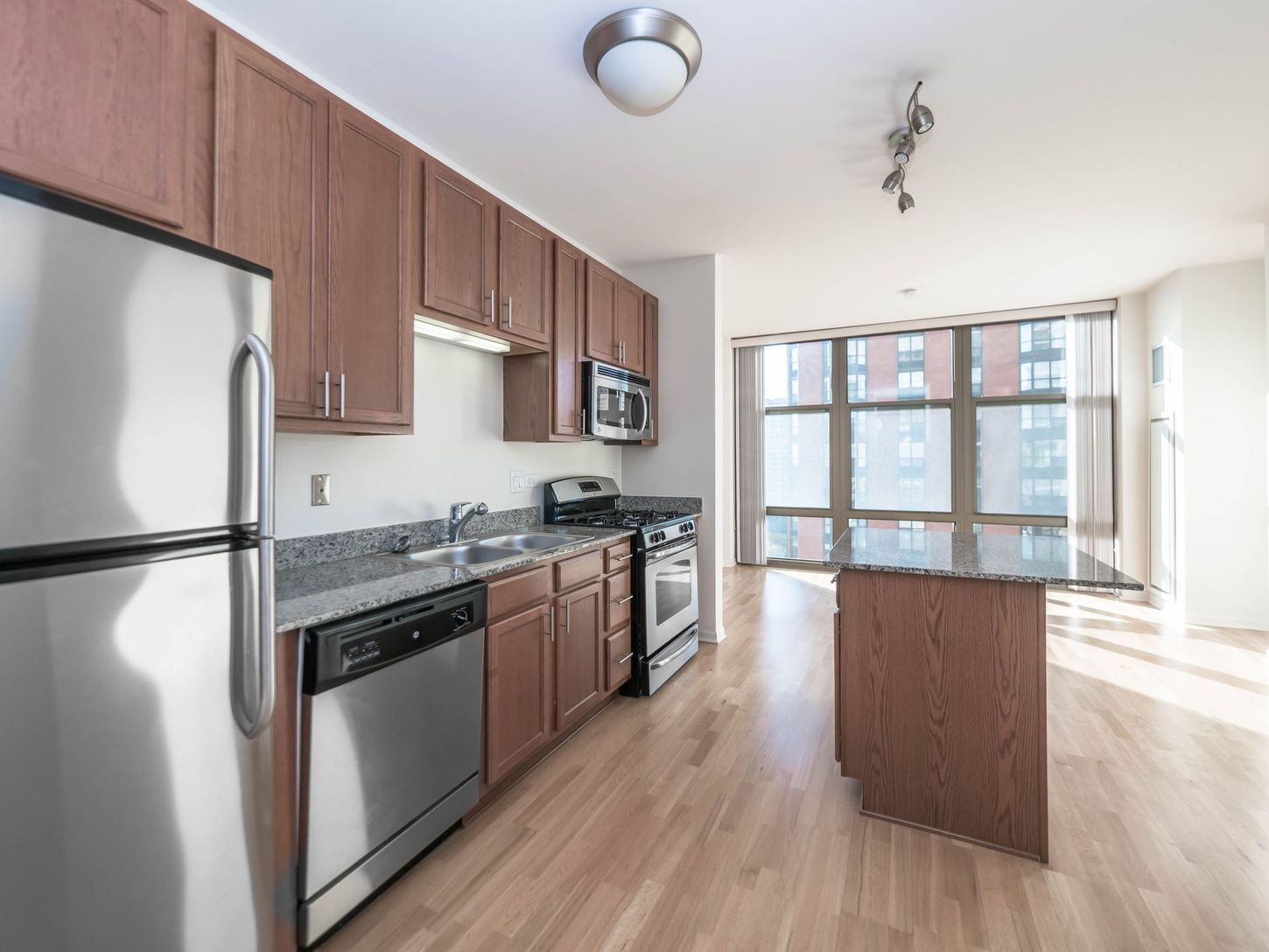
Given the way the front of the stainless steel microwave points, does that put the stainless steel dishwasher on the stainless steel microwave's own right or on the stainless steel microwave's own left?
on the stainless steel microwave's own right

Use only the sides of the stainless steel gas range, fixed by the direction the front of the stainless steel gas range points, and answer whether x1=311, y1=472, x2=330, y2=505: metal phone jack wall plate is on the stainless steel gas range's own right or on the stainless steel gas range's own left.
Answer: on the stainless steel gas range's own right

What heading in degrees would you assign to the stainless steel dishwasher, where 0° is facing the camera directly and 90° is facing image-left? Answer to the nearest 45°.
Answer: approximately 315°

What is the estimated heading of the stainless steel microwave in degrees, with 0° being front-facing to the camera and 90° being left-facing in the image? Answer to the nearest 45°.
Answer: approximately 315°

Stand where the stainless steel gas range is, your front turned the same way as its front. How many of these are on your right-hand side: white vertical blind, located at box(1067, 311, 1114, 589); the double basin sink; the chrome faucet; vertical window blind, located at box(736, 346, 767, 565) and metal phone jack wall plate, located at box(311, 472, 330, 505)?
3

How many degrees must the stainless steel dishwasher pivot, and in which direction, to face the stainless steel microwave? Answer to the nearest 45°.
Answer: approximately 90° to its left

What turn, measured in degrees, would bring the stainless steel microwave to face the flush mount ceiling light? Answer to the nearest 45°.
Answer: approximately 45° to its right

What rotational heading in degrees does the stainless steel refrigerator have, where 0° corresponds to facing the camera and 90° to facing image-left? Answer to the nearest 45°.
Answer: approximately 315°

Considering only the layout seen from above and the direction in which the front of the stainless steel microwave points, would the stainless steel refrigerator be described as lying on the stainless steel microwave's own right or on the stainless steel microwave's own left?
on the stainless steel microwave's own right

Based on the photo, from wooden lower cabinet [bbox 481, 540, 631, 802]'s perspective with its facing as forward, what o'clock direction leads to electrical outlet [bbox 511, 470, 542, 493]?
The electrical outlet is roughly at 7 o'clock from the wooden lower cabinet.
